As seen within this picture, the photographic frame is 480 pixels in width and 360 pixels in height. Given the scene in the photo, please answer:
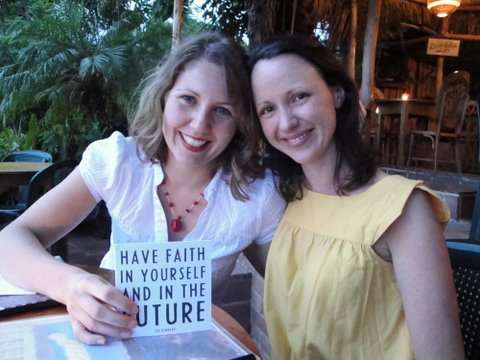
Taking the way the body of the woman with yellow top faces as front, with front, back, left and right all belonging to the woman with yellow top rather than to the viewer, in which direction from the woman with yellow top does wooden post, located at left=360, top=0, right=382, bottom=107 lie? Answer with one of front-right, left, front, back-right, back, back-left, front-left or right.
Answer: back-right

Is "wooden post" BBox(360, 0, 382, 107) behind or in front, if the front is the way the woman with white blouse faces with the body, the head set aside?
behind

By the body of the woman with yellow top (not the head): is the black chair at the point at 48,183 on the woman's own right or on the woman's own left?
on the woman's own right

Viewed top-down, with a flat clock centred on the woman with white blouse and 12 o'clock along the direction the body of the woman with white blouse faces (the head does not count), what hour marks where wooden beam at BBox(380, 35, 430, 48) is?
The wooden beam is roughly at 7 o'clock from the woman with white blouse.

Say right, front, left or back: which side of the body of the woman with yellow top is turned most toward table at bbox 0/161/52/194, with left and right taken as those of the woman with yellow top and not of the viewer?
right

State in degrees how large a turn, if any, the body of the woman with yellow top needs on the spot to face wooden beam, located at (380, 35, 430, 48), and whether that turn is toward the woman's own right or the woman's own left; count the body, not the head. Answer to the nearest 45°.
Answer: approximately 135° to the woman's own right

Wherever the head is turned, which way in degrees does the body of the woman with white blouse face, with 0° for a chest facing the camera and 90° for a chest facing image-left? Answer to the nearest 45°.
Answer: approximately 0°
